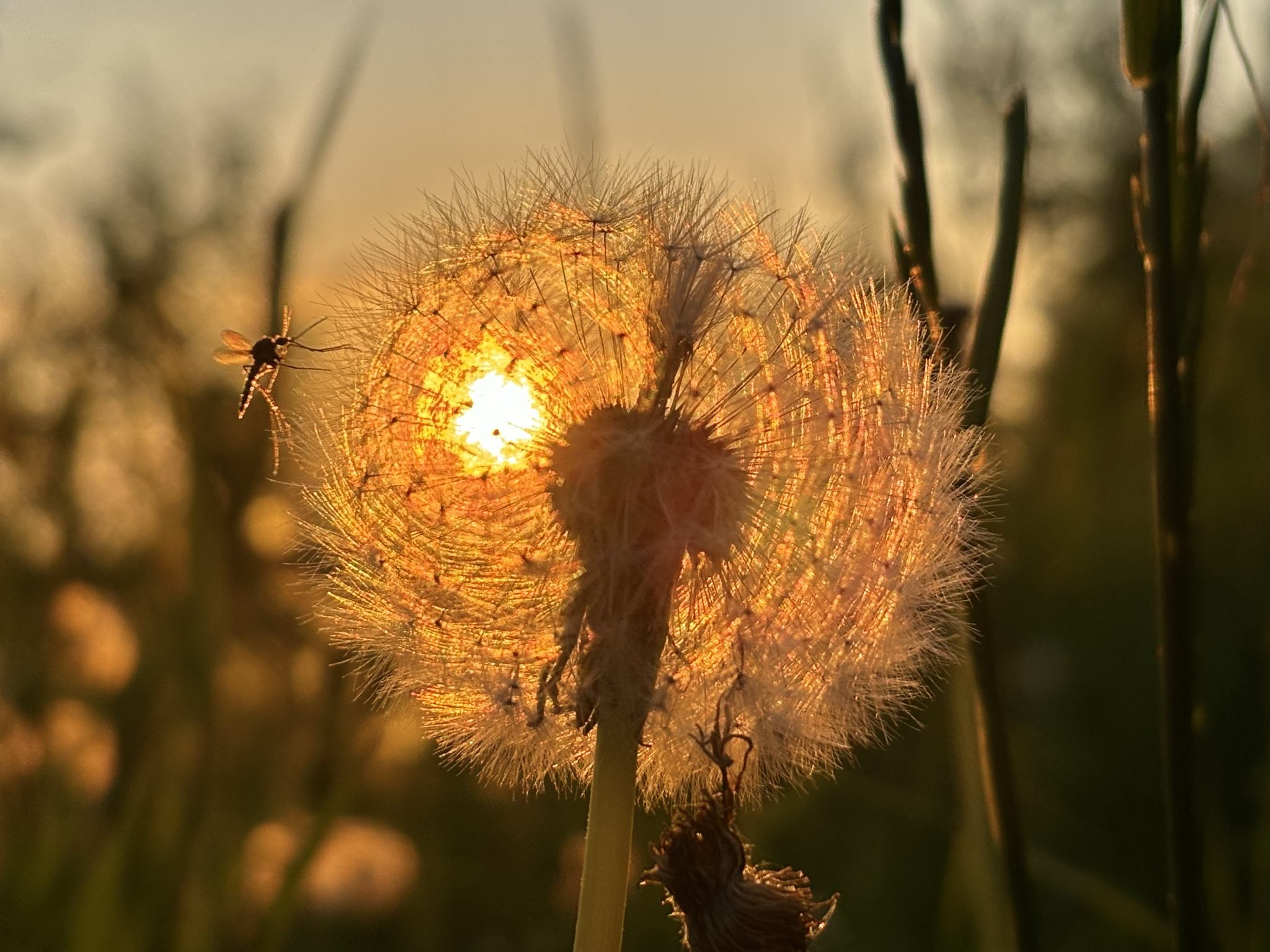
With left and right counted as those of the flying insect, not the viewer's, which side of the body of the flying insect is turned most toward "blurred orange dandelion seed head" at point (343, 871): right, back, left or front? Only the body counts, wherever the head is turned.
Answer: left

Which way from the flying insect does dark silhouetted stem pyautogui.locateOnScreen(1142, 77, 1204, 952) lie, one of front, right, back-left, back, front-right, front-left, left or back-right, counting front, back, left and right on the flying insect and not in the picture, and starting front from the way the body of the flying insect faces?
front-right

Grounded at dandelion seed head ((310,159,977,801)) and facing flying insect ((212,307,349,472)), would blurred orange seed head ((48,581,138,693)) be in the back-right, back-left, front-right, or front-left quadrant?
front-right

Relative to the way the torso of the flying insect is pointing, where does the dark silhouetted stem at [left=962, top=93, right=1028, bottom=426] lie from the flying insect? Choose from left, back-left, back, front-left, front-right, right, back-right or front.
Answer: front-right

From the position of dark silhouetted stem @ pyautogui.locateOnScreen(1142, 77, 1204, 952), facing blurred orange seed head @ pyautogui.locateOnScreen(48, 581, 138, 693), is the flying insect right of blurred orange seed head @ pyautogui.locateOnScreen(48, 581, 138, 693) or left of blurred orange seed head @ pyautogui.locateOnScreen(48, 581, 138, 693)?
left

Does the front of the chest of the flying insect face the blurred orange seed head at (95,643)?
no

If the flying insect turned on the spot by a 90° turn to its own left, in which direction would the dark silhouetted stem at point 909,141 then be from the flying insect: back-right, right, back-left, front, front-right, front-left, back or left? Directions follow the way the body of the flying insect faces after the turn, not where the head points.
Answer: back-right

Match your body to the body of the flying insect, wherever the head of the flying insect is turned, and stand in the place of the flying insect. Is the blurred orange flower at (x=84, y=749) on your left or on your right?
on your left

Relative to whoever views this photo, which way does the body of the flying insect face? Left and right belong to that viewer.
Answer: facing to the right of the viewer

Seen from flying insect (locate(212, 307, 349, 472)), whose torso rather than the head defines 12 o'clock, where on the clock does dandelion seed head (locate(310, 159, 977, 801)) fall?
The dandelion seed head is roughly at 1 o'clock from the flying insect.

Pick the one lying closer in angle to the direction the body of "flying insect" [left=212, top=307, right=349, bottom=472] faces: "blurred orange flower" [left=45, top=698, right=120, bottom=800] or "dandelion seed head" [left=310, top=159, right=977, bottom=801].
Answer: the dandelion seed head

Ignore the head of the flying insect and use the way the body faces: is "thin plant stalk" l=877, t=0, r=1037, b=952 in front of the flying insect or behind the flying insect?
in front

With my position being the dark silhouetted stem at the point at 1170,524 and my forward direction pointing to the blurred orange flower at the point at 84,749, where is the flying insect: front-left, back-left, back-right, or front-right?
front-left
